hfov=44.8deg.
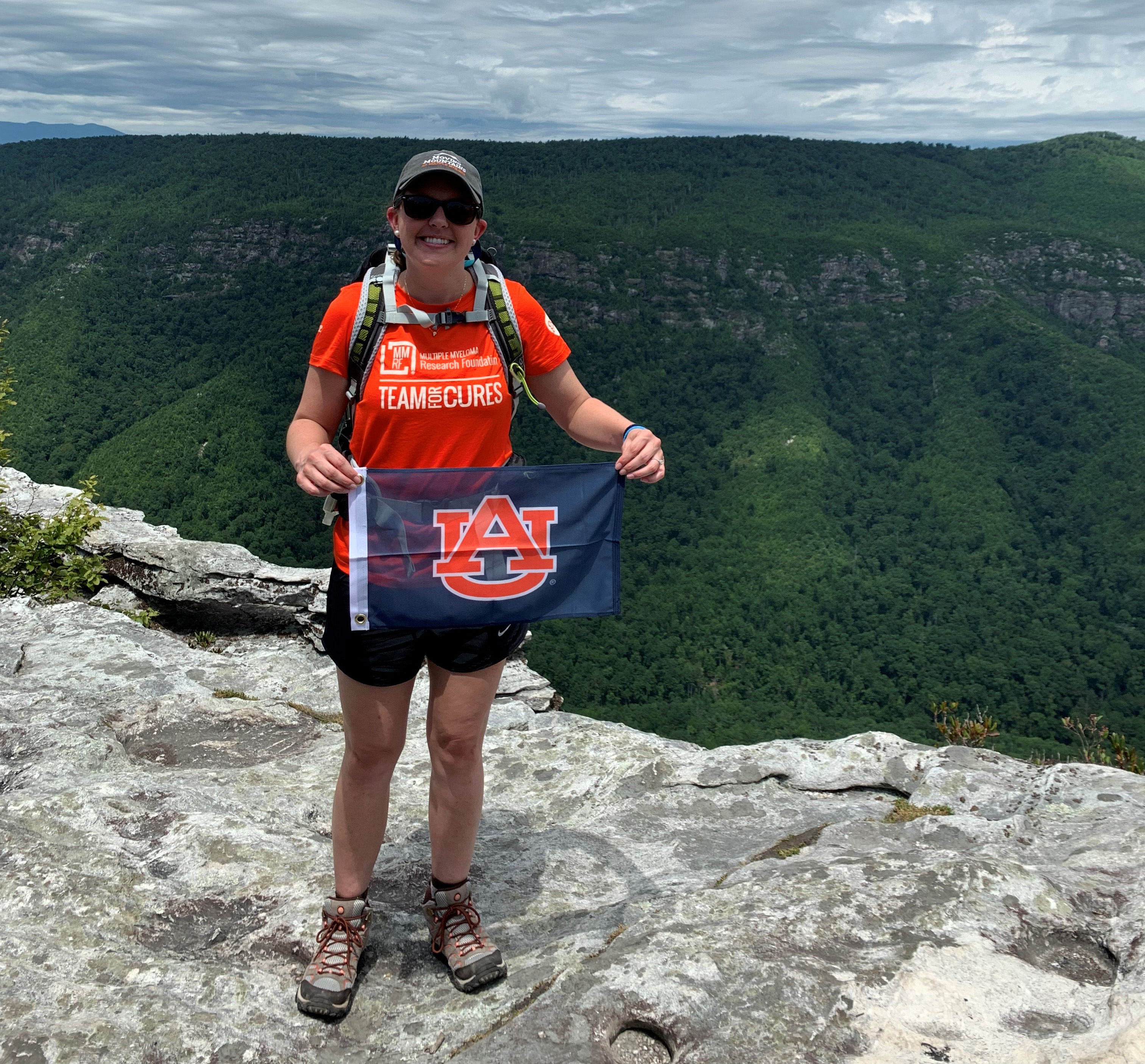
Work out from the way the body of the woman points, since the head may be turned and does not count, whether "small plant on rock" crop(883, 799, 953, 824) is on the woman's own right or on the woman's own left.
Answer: on the woman's own left

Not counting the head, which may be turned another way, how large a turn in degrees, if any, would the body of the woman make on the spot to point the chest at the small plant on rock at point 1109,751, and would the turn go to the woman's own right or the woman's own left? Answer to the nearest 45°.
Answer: approximately 135° to the woman's own left

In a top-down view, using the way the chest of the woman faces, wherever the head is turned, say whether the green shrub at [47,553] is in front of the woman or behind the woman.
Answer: behind

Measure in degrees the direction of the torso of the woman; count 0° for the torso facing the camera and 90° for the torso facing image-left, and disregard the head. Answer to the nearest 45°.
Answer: approximately 0°

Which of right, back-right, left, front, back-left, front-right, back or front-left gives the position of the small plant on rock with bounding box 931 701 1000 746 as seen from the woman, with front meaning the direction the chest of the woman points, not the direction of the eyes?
back-left

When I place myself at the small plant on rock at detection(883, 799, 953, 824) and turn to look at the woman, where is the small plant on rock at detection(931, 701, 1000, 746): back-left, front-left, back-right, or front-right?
back-right

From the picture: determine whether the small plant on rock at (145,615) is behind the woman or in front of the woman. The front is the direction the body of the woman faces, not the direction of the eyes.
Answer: behind
